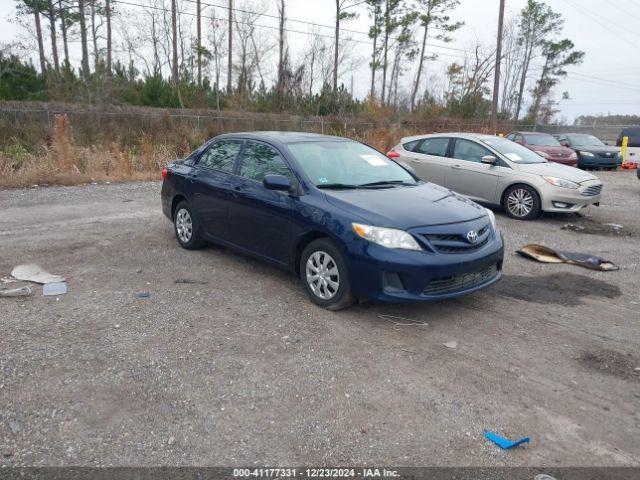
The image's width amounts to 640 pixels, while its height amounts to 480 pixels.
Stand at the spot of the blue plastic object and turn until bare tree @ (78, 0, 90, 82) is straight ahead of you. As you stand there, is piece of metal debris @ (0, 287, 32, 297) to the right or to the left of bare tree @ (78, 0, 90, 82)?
left

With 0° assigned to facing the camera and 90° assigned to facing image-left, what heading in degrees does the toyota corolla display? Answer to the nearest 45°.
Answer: approximately 315°

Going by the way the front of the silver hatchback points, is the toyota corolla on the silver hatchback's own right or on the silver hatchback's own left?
on the silver hatchback's own right

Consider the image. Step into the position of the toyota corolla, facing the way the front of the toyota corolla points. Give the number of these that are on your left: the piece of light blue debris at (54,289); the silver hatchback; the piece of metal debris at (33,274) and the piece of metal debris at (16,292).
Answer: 1

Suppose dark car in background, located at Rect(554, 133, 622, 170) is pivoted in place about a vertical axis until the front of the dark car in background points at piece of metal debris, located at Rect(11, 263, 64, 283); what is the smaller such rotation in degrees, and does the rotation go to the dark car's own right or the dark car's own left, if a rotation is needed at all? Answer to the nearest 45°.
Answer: approximately 45° to the dark car's own right

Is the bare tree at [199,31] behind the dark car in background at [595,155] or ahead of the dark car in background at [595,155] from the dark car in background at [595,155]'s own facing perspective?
behind

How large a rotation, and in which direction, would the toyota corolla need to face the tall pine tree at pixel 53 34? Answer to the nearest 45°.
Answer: approximately 180°

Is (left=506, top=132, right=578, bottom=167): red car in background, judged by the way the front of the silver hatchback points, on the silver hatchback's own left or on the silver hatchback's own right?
on the silver hatchback's own left

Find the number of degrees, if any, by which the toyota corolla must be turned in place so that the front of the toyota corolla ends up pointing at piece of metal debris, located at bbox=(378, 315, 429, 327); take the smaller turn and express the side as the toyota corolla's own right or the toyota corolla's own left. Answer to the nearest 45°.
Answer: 0° — it already faces it

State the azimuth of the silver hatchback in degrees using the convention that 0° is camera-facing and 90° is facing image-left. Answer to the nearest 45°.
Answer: approximately 315°

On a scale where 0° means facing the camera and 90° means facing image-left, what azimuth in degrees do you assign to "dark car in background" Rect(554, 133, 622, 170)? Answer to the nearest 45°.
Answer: approximately 315°
